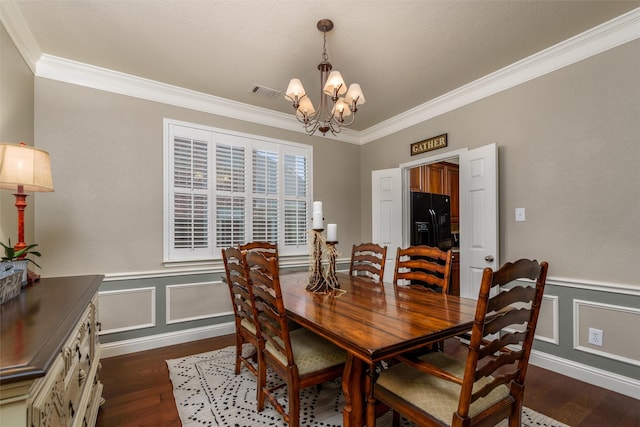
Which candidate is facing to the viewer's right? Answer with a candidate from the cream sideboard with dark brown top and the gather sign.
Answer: the cream sideboard with dark brown top

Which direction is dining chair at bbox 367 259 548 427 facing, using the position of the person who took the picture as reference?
facing away from the viewer and to the left of the viewer

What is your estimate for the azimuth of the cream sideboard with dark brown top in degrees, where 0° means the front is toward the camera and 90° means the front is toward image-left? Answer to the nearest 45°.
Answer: approximately 270°

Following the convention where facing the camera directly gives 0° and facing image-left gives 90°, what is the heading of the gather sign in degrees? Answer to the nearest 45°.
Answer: approximately 45°

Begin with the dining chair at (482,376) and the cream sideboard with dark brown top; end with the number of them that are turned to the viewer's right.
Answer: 1

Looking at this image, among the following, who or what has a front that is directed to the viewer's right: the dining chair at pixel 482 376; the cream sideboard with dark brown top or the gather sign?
the cream sideboard with dark brown top

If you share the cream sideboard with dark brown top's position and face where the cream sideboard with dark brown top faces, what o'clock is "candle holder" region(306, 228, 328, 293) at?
The candle holder is roughly at 12 o'clock from the cream sideboard with dark brown top.

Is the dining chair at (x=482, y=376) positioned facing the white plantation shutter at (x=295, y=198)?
yes
